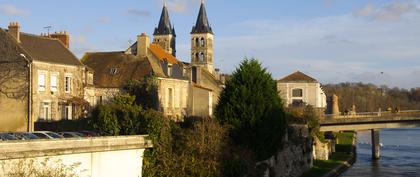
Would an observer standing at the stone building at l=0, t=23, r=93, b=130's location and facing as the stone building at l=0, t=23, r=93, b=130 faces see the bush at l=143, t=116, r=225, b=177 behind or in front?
in front

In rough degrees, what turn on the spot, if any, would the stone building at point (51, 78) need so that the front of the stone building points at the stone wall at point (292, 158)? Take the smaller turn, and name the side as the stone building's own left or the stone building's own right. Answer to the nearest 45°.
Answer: approximately 45° to the stone building's own left

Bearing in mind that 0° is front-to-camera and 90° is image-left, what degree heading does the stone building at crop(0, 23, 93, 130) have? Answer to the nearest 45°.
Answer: approximately 315°

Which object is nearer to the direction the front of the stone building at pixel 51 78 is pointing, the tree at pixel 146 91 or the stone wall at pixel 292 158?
the stone wall

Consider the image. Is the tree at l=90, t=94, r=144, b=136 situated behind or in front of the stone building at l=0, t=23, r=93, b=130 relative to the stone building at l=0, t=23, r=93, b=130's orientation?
in front

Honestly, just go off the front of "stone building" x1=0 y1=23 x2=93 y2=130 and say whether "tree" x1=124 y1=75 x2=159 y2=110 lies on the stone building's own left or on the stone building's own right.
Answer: on the stone building's own left
